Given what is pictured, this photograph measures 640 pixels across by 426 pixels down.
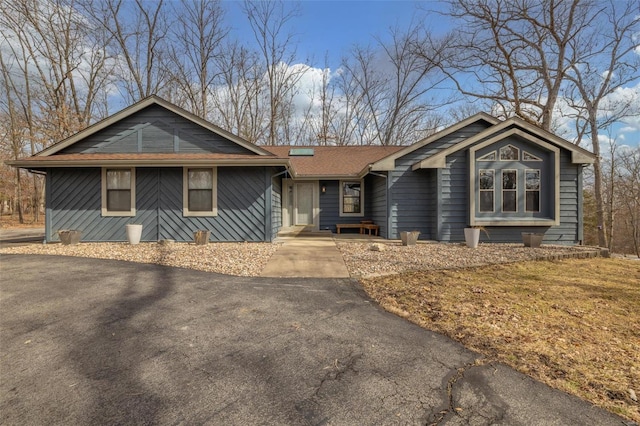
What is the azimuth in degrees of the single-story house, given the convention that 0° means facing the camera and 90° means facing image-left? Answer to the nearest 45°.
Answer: approximately 0°

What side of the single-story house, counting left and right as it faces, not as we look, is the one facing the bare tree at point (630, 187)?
left

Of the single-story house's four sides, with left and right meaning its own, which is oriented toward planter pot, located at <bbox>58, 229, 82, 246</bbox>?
right

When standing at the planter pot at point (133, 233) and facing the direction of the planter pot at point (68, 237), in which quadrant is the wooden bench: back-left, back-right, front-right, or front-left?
back-right

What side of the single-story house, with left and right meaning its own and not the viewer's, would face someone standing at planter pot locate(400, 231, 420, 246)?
front

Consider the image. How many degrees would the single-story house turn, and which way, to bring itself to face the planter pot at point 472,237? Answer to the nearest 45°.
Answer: approximately 90° to its left
